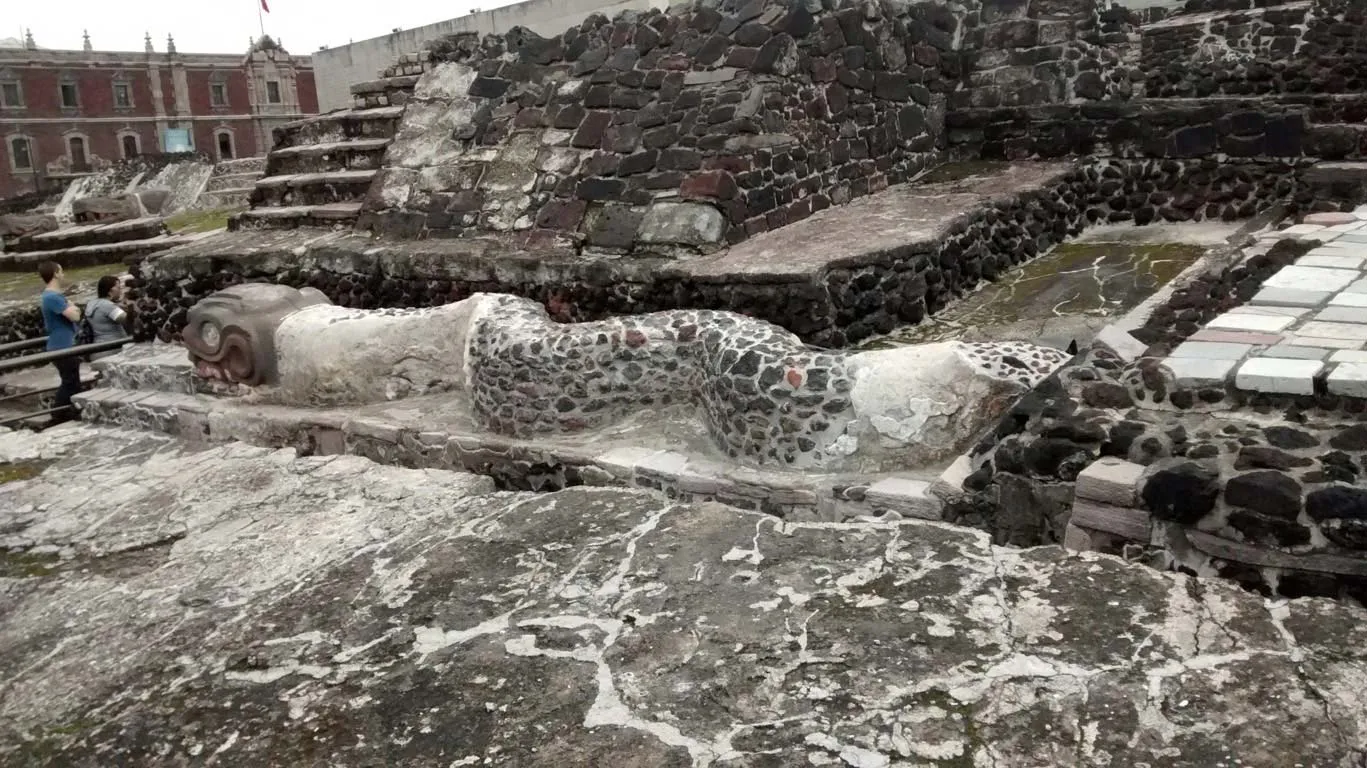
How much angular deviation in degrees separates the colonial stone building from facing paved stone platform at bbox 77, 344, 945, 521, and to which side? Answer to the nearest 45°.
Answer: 0° — it already faces it

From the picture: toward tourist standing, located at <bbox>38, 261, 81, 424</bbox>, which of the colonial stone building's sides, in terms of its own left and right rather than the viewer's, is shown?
front

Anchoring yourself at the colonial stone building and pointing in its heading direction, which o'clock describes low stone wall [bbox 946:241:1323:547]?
The low stone wall is roughly at 12 o'clock from the colonial stone building.

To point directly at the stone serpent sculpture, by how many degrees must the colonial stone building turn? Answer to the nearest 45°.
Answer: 0° — it already faces it

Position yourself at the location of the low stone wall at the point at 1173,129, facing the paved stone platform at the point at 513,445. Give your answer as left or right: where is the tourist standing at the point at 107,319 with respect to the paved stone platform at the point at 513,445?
right

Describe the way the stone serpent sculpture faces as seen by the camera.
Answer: facing to the left of the viewer

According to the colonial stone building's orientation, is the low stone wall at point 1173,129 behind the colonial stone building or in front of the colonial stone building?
in front

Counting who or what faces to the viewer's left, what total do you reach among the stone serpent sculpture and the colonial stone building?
1

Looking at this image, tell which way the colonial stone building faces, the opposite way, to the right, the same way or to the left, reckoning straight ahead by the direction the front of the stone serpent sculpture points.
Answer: to the left

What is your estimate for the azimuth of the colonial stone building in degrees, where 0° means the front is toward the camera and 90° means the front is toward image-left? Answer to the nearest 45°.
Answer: approximately 0°

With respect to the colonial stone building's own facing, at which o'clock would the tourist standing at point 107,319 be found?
The tourist standing is roughly at 12 o'clock from the colonial stone building.
